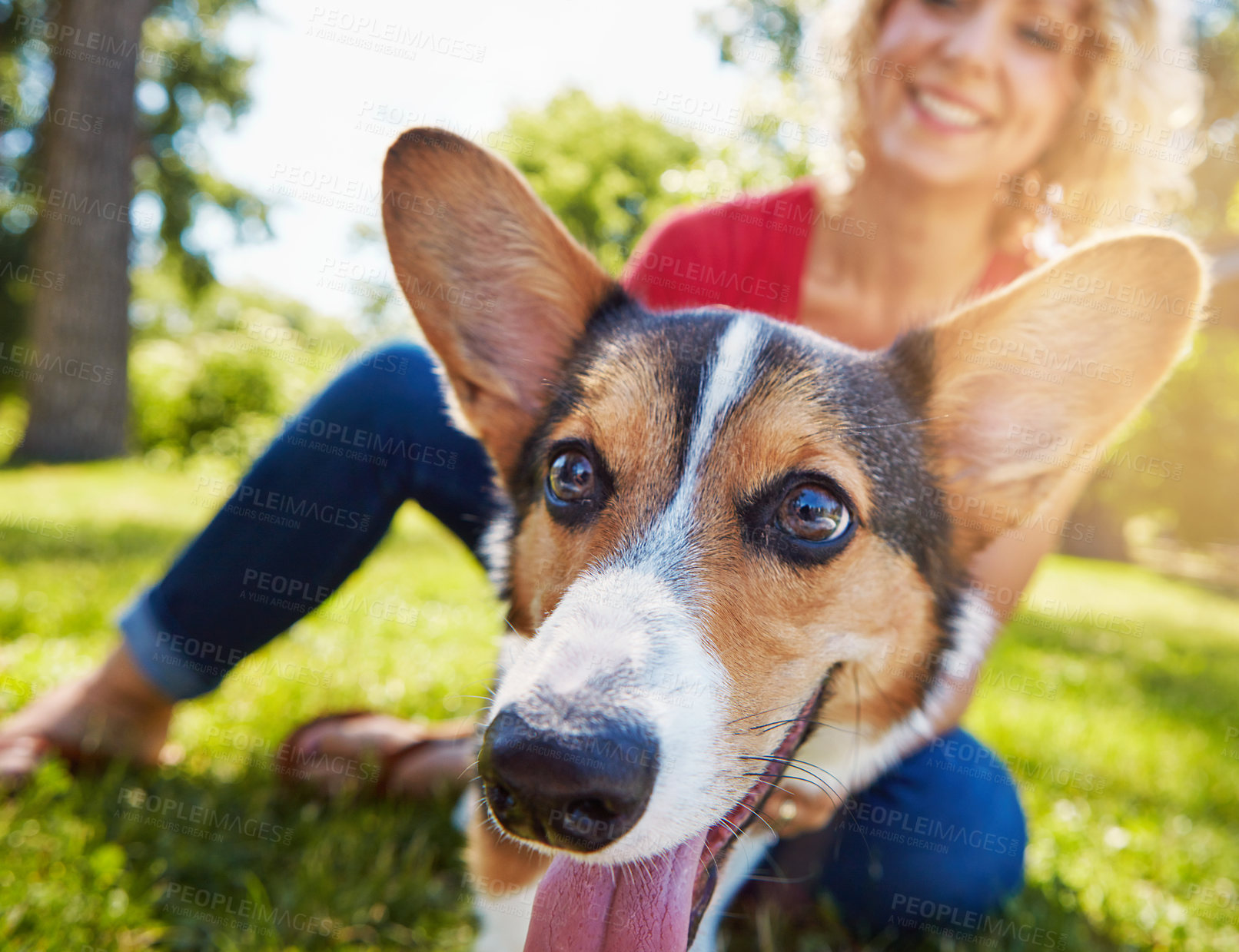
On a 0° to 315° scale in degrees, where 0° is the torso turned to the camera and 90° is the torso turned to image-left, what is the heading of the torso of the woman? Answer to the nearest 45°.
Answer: approximately 45°

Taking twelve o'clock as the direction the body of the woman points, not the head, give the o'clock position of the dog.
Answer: The dog is roughly at 11 o'clock from the woman.
